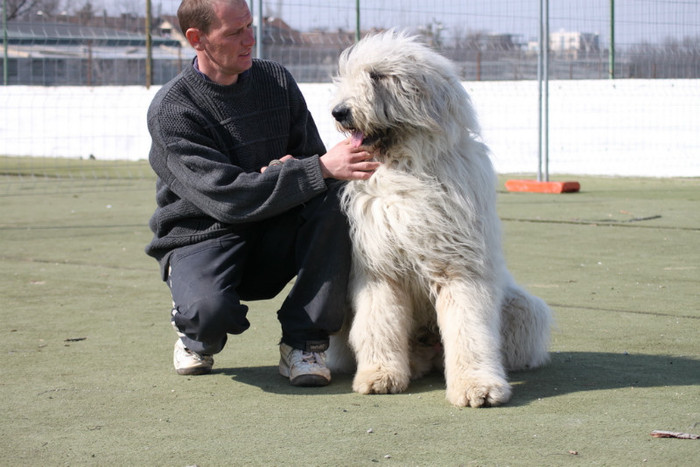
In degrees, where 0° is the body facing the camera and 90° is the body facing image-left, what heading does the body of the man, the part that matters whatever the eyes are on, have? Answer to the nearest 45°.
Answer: approximately 315°

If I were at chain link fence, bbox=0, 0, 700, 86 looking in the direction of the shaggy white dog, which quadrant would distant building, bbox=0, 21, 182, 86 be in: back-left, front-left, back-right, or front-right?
back-right

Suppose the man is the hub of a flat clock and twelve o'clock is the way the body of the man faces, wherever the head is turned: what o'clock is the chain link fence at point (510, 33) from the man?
The chain link fence is roughly at 8 o'clock from the man.

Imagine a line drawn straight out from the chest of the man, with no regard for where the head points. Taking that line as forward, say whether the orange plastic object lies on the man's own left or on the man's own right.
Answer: on the man's own left

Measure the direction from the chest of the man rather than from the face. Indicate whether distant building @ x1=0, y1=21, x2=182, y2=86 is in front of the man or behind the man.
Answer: behind
